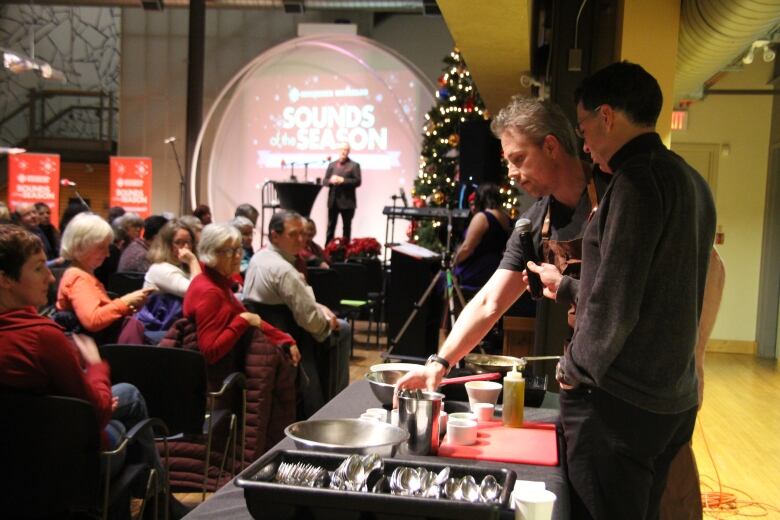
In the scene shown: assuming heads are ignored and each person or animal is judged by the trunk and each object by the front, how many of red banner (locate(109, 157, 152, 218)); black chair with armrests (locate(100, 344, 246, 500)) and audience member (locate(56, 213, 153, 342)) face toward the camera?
1

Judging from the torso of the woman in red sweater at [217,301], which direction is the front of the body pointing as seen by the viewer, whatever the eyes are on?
to the viewer's right

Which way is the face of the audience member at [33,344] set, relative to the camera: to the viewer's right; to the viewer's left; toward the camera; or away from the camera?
to the viewer's right

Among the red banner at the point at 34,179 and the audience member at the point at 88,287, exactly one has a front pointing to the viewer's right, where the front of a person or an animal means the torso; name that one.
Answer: the audience member

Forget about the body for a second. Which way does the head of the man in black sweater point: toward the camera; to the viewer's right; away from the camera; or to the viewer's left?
to the viewer's left

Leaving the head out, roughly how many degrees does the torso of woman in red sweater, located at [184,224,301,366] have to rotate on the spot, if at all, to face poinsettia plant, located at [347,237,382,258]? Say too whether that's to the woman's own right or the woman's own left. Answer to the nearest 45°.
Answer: approximately 90° to the woman's own left

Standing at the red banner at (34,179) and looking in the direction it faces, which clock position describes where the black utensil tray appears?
The black utensil tray is roughly at 12 o'clock from the red banner.

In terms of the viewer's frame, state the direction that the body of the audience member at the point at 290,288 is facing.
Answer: to the viewer's right

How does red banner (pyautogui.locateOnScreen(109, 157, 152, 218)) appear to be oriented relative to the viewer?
toward the camera

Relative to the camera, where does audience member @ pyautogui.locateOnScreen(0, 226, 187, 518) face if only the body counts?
to the viewer's right

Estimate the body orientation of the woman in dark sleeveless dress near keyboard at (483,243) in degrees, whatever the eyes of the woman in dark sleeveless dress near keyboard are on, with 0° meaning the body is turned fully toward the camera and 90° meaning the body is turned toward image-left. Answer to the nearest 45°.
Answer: approximately 135°

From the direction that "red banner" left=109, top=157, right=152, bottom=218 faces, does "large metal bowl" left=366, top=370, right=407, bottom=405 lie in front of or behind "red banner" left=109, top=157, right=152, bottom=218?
in front

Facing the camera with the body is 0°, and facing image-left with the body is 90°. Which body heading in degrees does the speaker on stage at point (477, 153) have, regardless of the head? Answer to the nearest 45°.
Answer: approximately 45°
